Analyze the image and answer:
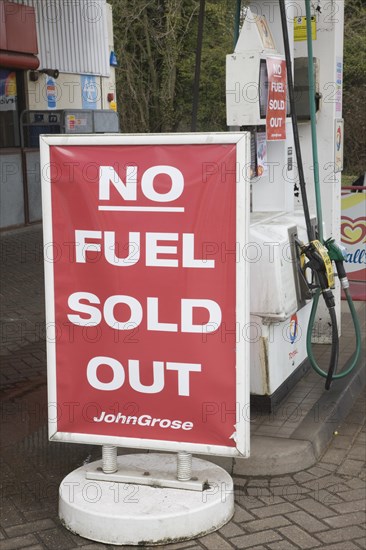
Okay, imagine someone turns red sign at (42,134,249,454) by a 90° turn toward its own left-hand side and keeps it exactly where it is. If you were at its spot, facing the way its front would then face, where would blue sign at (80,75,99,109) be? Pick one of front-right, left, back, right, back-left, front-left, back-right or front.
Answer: left

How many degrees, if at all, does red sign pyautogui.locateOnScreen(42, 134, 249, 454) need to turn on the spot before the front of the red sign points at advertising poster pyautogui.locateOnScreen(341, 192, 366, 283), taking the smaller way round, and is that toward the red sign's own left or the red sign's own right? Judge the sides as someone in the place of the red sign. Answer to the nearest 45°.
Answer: approximately 135° to the red sign's own left

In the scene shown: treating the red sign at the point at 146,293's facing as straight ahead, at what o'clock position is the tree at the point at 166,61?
The tree is roughly at 6 o'clock from the red sign.

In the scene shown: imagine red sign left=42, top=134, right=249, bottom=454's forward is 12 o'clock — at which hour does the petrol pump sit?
The petrol pump is roughly at 7 o'clock from the red sign.

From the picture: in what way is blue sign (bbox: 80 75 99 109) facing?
toward the camera

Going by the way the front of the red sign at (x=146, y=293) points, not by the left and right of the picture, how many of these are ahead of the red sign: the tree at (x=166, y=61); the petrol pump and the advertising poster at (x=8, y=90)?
0

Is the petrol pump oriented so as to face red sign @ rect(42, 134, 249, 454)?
no
